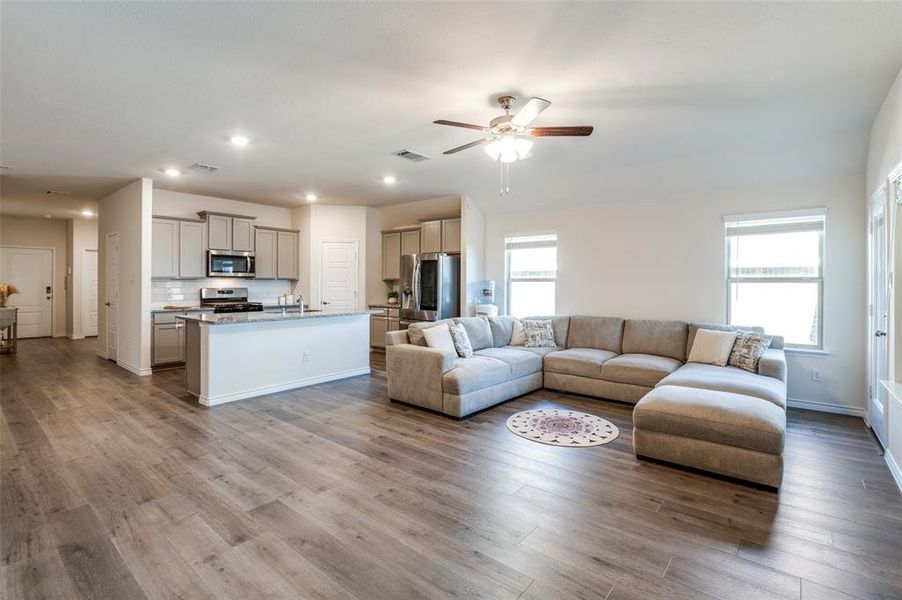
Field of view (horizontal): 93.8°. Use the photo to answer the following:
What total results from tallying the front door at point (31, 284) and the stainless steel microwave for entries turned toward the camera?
2

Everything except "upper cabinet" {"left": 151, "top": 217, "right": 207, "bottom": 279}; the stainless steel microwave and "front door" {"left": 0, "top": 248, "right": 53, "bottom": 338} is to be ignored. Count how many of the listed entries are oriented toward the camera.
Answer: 3

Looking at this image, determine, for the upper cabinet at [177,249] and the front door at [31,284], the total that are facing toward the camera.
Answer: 2

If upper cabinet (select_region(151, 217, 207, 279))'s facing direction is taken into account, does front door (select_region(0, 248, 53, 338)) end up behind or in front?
behind

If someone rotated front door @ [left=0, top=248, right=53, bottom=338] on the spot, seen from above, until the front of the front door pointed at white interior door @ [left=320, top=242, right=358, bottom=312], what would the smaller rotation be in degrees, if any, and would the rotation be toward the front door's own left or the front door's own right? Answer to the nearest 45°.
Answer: approximately 45° to the front door's own left

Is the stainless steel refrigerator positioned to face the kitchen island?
yes

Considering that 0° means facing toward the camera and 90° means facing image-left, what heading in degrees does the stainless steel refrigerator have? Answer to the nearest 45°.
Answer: approximately 45°

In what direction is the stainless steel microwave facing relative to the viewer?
toward the camera

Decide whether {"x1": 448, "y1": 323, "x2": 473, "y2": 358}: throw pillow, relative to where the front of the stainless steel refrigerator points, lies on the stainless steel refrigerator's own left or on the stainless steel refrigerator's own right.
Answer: on the stainless steel refrigerator's own left

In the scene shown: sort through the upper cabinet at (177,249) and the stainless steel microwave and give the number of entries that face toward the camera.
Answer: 2

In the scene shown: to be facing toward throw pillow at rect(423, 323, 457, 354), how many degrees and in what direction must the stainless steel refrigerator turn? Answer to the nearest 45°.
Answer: approximately 45° to its left

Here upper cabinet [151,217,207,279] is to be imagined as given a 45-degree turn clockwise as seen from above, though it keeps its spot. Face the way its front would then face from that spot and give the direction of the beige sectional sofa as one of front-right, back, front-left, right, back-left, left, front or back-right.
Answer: left

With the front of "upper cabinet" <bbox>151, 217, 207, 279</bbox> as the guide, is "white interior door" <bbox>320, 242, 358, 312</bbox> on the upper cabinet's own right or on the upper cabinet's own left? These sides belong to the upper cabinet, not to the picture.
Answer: on the upper cabinet's own left

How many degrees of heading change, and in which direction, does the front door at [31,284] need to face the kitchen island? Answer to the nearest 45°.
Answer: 0° — it already faces it

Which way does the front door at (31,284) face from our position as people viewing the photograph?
facing the viewer

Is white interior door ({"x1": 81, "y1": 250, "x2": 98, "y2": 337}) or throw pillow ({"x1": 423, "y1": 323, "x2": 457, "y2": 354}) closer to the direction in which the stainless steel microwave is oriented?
the throw pillow
